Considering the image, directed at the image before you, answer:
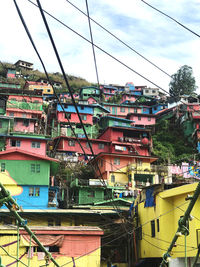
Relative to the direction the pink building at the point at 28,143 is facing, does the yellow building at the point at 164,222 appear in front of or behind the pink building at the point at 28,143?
in front

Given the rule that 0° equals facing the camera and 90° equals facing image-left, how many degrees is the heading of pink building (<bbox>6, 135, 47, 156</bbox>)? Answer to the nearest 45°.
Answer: approximately 0°

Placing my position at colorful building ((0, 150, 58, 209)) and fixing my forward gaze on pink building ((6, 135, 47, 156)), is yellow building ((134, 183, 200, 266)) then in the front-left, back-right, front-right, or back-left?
back-right

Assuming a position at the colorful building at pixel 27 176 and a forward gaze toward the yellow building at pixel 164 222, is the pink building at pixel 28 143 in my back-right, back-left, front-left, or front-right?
back-left

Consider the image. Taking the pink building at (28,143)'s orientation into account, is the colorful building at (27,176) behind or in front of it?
in front
